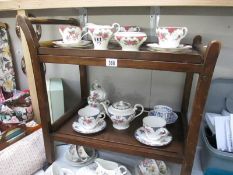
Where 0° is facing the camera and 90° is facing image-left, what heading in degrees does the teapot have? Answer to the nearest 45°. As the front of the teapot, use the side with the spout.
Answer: approximately 90°
